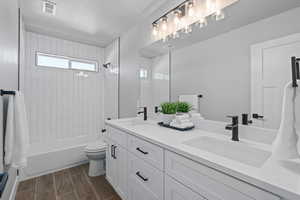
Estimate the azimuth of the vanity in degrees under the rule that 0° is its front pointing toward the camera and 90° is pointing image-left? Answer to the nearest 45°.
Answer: approximately 45°

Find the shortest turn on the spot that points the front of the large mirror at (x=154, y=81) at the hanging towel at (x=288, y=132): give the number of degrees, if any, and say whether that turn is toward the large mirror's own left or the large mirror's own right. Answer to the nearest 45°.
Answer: approximately 90° to the large mirror's own left

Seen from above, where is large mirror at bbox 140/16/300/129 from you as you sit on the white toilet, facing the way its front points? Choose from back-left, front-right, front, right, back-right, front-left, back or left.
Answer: back-left

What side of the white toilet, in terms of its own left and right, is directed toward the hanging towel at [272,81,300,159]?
left
